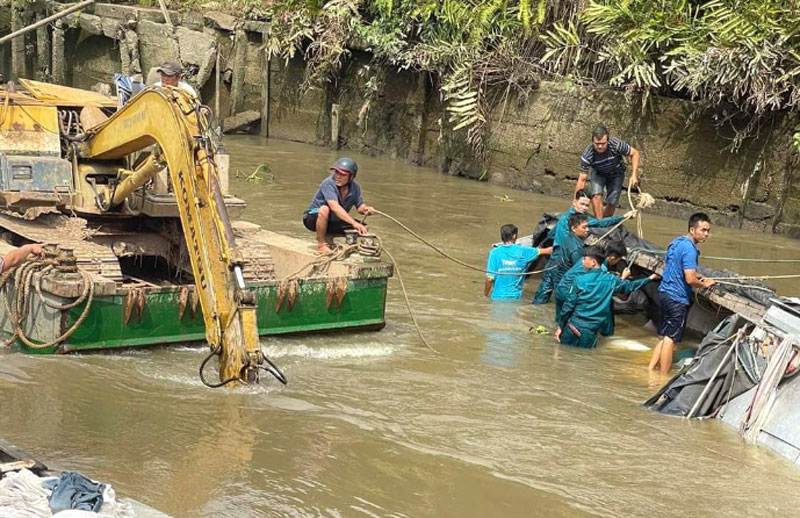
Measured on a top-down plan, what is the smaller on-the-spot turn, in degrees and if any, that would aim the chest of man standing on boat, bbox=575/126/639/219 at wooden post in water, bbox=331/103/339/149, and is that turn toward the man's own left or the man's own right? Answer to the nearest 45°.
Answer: approximately 135° to the man's own right

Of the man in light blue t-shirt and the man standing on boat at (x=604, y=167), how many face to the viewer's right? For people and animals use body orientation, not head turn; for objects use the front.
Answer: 0

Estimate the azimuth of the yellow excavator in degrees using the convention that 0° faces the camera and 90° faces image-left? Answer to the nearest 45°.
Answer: approximately 315°

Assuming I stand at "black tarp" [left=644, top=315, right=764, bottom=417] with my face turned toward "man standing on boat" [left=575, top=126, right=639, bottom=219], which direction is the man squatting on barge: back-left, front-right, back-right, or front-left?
front-left

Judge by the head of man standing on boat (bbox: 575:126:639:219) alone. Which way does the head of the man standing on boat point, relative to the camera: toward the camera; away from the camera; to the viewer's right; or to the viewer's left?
toward the camera

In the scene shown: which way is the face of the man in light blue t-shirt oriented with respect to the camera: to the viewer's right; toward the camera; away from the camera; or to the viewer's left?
away from the camera

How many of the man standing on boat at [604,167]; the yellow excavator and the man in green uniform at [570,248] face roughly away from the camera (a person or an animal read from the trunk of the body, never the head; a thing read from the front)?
0

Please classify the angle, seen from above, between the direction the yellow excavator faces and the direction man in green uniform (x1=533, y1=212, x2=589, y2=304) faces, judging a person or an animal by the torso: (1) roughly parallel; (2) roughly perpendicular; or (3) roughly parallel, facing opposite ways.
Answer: roughly parallel

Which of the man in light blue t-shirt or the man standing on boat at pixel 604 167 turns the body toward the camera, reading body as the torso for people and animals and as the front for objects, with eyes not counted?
the man standing on boat

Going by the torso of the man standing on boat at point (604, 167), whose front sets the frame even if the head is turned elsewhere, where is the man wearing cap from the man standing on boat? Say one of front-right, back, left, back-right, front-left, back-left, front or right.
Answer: front-right

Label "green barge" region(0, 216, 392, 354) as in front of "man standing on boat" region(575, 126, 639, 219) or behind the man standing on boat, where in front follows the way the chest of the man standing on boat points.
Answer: in front

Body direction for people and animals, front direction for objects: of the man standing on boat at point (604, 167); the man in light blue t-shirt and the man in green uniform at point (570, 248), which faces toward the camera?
the man standing on boat

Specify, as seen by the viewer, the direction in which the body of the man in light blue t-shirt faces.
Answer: away from the camera

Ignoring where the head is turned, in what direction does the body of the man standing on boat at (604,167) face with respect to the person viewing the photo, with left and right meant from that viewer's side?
facing the viewer

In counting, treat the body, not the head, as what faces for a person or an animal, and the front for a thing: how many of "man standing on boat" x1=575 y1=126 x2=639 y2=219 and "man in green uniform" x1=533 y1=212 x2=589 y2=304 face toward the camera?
1
